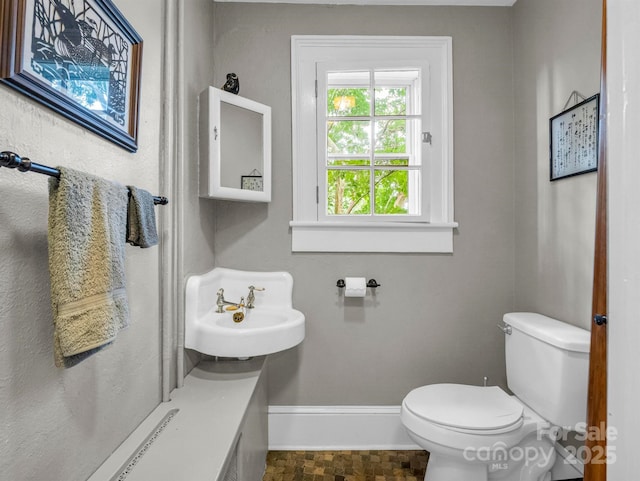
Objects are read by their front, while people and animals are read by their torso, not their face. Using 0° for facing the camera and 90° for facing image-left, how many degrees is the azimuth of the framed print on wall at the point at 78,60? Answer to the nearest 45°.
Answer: approximately 315°

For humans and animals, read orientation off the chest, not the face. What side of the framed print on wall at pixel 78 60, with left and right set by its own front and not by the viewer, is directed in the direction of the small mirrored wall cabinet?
left

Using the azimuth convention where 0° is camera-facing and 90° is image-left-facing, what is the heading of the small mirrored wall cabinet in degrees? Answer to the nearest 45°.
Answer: approximately 315°

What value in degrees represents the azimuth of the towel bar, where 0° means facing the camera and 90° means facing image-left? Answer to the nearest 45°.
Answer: approximately 315°

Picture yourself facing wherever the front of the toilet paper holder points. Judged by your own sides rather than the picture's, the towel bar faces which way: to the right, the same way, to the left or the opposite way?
to the left

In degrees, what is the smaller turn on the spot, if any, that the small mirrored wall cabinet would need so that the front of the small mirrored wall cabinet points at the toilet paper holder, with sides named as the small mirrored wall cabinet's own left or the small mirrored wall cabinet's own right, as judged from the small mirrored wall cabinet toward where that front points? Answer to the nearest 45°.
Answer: approximately 45° to the small mirrored wall cabinet's own left
